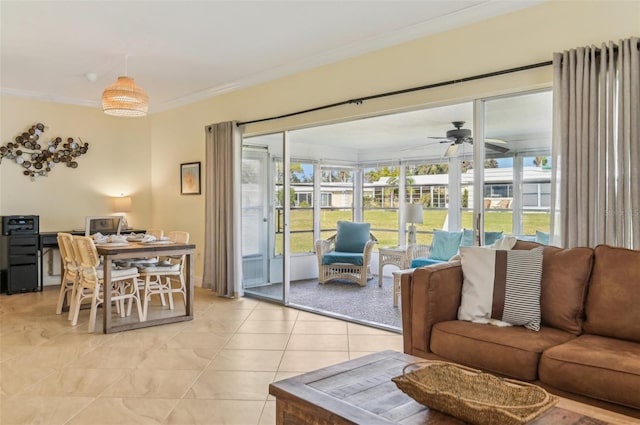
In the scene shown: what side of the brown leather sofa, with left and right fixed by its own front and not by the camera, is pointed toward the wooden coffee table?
front

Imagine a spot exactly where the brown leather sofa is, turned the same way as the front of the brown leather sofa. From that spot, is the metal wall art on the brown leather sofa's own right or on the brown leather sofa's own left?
on the brown leather sofa's own right

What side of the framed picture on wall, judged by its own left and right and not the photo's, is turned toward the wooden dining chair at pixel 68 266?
front

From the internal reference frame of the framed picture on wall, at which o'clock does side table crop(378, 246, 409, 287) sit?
The side table is roughly at 8 o'clock from the framed picture on wall.

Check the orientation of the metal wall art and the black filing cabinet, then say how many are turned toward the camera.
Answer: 2

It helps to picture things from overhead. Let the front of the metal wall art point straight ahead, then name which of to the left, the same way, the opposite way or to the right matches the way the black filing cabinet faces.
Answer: the same way

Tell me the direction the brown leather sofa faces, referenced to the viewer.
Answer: facing the viewer and to the left of the viewer

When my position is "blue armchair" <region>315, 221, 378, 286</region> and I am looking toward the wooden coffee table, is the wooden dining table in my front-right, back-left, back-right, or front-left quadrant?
front-right

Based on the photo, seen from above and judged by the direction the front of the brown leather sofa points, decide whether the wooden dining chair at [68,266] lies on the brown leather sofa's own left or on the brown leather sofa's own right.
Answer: on the brown leather sofa's own right

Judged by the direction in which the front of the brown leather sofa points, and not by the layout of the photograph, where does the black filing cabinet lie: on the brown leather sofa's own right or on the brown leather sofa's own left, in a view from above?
on the brown leather sofa's own right

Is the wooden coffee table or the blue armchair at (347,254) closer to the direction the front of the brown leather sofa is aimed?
the wooden coffee table

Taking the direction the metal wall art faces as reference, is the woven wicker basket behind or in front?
in front

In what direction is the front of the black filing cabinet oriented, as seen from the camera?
facing the viewer

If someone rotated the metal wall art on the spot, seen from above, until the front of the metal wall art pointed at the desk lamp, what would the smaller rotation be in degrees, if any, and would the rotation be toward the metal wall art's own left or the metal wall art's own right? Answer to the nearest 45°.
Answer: approximately 90° to the metal wall art's own left
